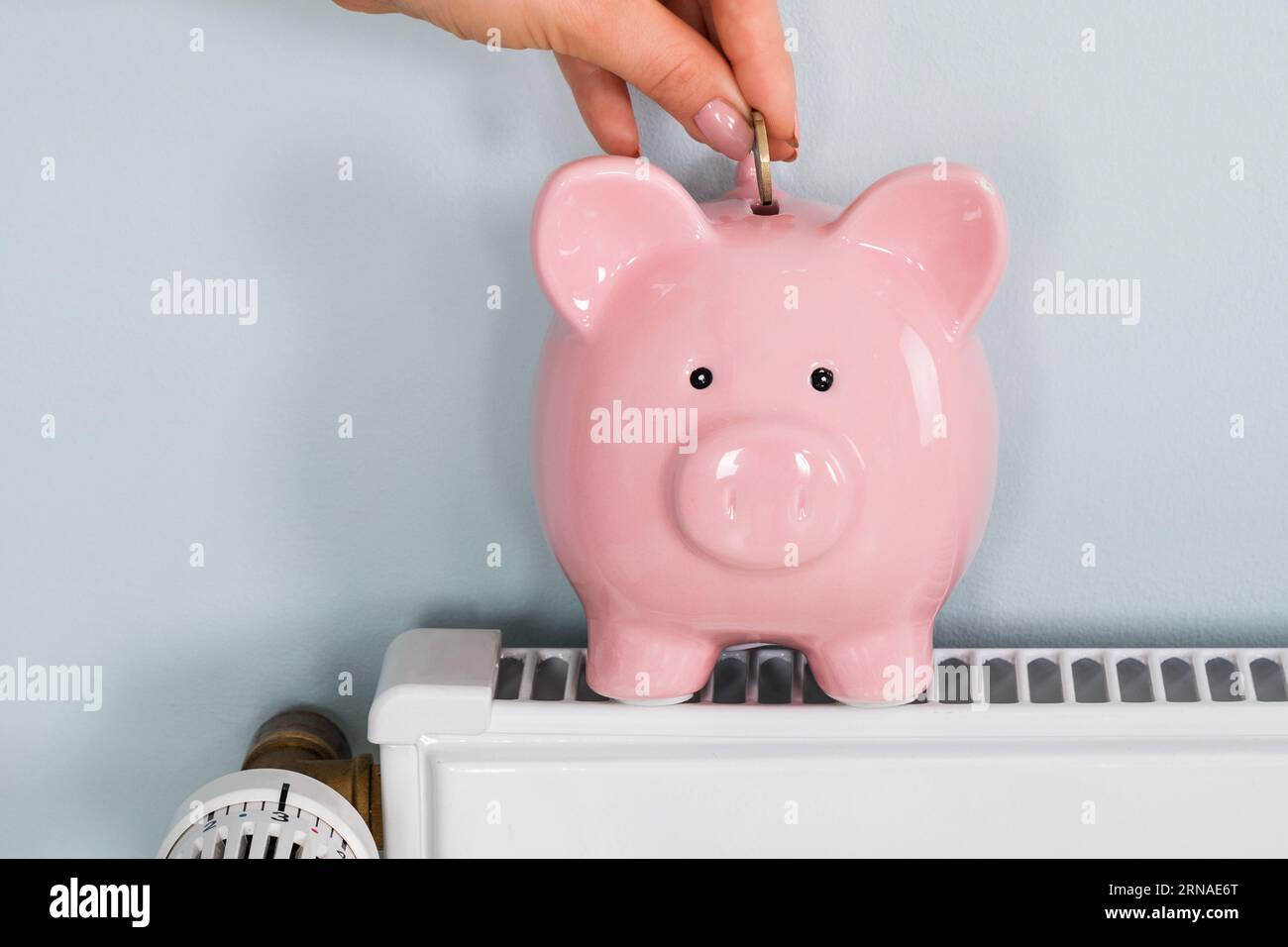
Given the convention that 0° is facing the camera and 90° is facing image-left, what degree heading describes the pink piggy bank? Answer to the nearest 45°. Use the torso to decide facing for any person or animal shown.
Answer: approximately 0°

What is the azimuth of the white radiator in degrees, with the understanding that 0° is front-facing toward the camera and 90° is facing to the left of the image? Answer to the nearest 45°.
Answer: approximately 0°
